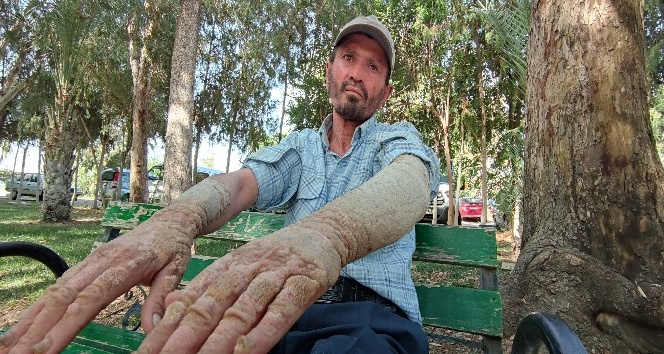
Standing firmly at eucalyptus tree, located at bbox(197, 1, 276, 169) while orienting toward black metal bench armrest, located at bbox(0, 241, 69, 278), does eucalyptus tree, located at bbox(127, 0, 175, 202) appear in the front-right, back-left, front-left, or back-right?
front-right

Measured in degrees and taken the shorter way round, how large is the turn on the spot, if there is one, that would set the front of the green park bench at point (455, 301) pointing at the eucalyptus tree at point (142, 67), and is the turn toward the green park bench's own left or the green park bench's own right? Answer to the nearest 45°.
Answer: approximately 90° to the green park bench's own right

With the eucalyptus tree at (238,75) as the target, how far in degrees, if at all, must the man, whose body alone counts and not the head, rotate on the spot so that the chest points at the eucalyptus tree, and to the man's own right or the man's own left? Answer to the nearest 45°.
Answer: approximately 135° to the man's own right

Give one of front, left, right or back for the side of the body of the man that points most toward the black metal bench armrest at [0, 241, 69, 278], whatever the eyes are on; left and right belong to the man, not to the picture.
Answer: right

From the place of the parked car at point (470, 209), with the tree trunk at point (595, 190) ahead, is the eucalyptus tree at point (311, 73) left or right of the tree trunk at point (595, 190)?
right

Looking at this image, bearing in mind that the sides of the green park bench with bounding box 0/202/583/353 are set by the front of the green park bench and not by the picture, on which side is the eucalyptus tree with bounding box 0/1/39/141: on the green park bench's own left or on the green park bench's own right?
on the green park bench's own right

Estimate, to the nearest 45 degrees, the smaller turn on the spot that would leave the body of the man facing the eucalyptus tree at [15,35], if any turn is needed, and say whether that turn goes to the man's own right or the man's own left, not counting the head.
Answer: approximately 90° to the man's own right

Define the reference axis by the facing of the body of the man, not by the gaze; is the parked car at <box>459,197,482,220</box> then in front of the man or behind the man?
behind

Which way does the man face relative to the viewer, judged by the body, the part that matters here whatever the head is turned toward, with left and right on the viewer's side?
facing the viewer and to the left of the viewer

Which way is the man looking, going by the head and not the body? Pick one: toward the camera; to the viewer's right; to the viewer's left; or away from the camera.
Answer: toward the camera
